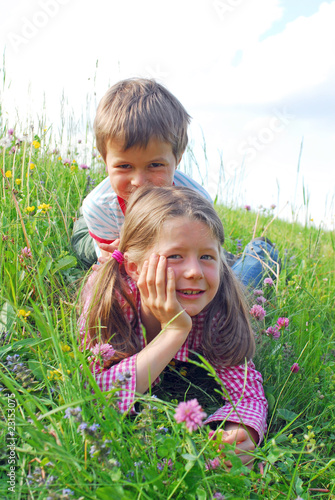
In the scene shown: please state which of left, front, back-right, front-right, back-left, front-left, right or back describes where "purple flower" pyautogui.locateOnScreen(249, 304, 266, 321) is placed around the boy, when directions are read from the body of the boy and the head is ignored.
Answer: front-left

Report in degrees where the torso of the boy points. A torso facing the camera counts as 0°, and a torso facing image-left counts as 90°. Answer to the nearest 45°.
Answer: approximately 0°

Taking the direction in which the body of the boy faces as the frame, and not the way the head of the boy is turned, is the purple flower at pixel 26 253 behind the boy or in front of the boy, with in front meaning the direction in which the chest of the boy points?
in front

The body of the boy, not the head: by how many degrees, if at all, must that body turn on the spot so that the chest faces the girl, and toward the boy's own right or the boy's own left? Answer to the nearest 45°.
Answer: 0° — they already face them

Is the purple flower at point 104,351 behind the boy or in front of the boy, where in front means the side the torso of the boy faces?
in front

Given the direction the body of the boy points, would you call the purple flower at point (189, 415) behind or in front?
in front
